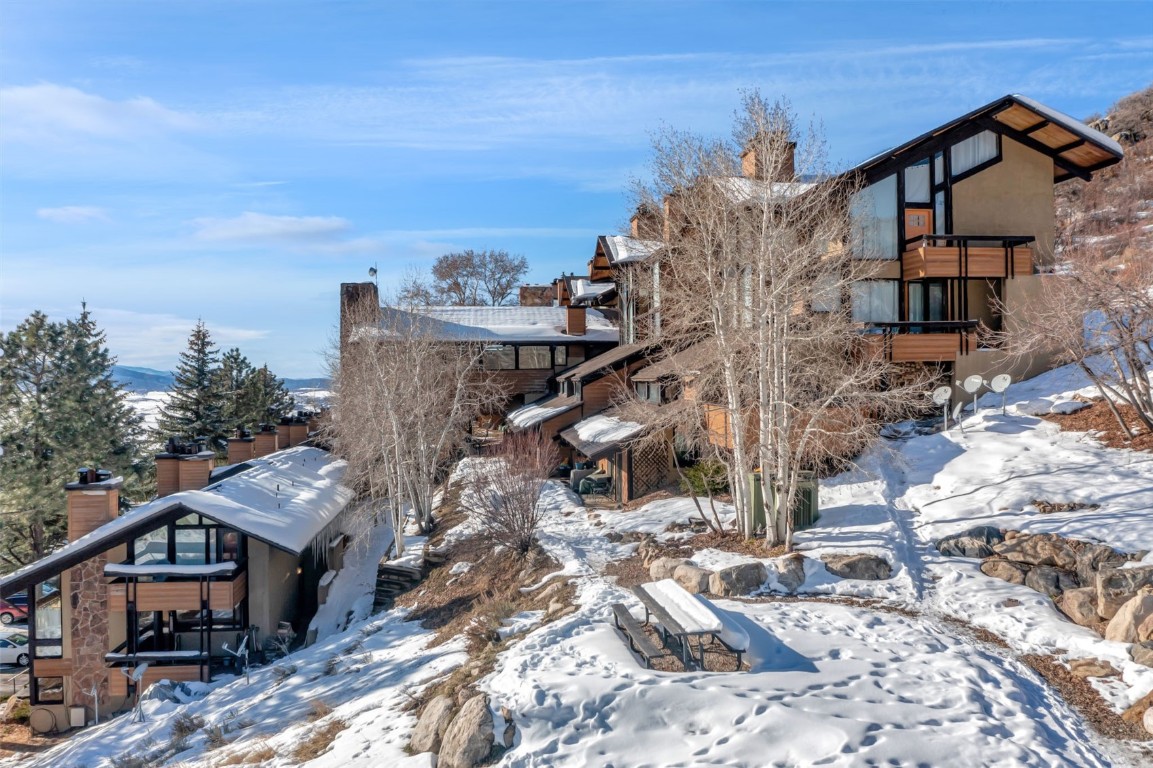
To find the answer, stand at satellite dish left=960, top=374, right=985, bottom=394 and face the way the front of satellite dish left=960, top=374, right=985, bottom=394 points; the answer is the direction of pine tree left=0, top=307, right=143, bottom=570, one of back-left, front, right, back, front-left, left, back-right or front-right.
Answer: right

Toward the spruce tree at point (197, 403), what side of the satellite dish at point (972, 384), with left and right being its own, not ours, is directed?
right

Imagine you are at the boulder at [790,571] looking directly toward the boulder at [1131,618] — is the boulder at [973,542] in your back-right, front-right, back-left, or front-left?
front-left

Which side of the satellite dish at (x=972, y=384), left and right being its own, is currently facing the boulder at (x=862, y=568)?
front

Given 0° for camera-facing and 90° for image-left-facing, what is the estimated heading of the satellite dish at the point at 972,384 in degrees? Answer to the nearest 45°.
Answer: approximately 0°

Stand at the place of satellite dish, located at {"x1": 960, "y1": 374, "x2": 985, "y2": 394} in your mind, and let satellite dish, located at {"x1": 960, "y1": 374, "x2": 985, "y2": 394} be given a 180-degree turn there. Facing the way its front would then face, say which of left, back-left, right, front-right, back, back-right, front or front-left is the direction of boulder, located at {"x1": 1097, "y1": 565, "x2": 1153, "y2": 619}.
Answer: back

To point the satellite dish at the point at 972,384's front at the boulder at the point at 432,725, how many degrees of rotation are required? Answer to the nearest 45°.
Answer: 0° — it already faces it

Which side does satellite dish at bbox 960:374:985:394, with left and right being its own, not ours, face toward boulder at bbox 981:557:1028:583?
front

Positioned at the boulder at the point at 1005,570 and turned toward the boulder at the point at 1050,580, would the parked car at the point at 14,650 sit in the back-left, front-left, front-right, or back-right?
back-right

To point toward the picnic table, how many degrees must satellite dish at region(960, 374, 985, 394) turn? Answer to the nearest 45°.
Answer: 0° — it already faces it

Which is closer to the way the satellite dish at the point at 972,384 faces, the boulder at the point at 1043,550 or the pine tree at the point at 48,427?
the boulder

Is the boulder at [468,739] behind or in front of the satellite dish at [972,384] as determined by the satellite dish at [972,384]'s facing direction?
in front

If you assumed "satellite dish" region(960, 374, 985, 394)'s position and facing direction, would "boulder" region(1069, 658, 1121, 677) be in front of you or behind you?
in front

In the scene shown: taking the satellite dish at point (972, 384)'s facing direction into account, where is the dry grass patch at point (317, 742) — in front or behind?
in front
